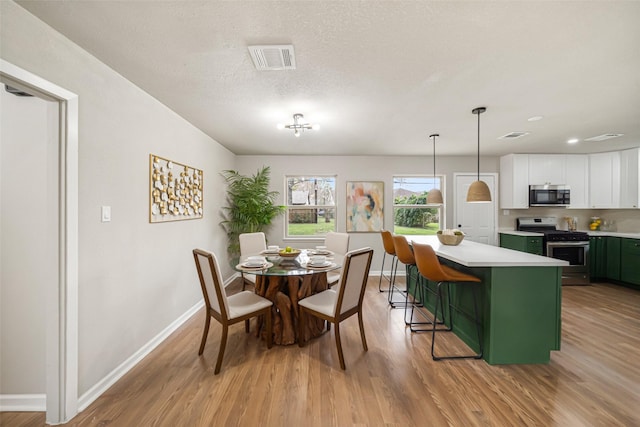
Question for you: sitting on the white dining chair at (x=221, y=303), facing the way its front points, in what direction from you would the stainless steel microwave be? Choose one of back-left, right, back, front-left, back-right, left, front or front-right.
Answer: front-right

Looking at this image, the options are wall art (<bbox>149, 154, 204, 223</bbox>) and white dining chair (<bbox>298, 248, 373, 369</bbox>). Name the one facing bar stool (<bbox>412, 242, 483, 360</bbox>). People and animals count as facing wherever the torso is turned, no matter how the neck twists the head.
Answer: the wall art

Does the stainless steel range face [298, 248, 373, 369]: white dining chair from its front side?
no

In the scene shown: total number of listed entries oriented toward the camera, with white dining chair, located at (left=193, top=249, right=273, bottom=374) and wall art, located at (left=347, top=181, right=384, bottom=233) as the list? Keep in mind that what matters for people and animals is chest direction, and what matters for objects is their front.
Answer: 1

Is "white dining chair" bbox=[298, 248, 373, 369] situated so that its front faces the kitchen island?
no

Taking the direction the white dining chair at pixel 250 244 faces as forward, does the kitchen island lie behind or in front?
in front

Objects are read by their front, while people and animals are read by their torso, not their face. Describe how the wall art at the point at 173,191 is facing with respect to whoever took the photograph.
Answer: facing the viewer and to the right of the viewer

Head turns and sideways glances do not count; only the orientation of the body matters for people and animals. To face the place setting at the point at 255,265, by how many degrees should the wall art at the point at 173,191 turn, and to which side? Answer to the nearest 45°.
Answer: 0° — it already faces it

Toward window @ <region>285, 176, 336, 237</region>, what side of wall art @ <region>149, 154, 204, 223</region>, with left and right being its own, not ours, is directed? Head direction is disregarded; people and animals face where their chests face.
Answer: left

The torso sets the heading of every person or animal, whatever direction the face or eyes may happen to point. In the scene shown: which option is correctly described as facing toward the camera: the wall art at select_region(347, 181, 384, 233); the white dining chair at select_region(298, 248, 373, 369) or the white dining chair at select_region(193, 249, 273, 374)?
the wall art

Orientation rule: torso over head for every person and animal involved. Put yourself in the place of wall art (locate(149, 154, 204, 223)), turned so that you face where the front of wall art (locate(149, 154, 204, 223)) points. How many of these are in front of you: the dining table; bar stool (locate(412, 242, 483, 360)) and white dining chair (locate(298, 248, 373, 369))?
3

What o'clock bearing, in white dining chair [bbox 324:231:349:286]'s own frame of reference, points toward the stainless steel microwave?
The stainless steel microwave is roughly at 7 o'clock from the white dining chair.

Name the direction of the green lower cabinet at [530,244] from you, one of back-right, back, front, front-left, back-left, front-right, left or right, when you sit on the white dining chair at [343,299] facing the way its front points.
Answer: right

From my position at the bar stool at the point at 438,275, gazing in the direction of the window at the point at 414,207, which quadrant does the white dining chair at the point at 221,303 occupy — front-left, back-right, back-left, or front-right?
back-left

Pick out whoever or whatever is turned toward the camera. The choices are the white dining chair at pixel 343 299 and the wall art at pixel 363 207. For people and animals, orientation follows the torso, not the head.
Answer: the wall art

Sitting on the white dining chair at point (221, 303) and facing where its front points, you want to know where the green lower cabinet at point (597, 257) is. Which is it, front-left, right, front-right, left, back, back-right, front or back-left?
front-right

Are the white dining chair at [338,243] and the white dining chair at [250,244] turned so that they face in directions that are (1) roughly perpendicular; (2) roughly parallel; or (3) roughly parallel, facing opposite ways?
roughly perpendicular

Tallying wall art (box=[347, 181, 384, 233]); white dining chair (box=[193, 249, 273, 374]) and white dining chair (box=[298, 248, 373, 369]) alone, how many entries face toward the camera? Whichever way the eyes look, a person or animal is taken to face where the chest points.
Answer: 1

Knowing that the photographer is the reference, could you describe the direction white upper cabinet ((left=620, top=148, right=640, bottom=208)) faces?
facing the viewer and to the left of the viewer

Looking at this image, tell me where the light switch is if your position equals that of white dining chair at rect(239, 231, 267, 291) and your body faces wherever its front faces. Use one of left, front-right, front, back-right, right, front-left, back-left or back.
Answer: right
